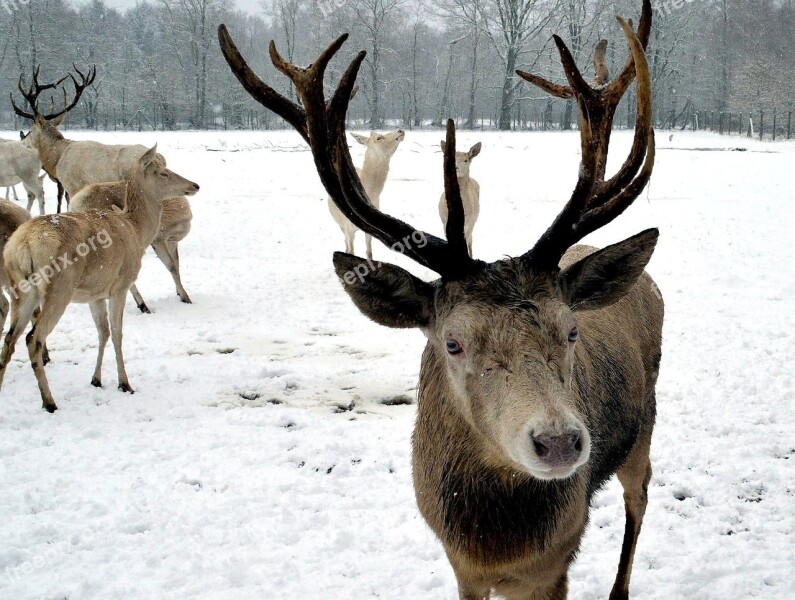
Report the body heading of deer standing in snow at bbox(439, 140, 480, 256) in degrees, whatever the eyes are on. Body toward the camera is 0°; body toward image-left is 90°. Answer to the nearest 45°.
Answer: approximately 0°

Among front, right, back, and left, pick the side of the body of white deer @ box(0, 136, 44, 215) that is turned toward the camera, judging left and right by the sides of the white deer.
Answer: left

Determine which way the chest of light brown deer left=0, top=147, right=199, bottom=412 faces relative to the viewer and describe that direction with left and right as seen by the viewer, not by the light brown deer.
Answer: facing away from the viewer and to the right of the viewer

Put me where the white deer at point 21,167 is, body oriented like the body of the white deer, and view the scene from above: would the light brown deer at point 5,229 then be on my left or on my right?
on my left

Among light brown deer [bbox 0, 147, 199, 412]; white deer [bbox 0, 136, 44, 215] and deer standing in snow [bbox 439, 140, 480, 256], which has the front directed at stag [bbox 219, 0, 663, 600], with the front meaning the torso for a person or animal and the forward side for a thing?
the deer standing in snow
